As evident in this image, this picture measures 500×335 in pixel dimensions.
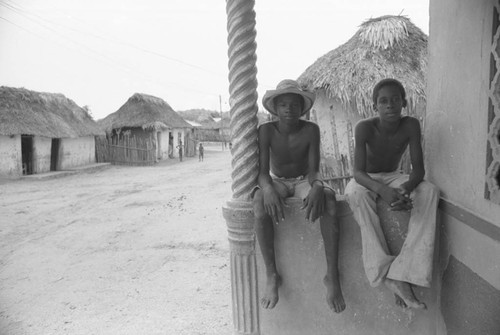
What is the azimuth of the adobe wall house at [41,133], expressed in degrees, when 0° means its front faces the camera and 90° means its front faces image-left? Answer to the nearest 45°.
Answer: approximately 315°

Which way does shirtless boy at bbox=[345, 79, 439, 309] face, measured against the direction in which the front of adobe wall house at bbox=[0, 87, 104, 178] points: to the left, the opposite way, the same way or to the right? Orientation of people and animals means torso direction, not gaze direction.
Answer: to the right

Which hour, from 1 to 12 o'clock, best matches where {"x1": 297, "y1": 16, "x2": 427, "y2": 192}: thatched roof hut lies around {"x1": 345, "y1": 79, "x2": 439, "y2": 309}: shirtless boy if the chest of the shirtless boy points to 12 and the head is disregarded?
The thatched roof hut is roughly at 6 o'clock from the shirtless boy.

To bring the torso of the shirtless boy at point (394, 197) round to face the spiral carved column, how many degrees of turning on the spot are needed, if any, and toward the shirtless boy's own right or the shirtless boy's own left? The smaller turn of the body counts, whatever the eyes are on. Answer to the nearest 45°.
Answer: approximately 90° to the shirtless boy's own right

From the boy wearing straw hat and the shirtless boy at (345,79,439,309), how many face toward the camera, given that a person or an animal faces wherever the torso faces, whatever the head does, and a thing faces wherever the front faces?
2

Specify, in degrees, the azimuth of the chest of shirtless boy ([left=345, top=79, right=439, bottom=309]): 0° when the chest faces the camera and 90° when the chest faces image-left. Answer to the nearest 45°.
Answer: approximately 0°

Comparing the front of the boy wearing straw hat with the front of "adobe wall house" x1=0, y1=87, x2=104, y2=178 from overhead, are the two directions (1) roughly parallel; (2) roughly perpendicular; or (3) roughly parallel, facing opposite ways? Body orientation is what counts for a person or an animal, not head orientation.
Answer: roughly perpendicular

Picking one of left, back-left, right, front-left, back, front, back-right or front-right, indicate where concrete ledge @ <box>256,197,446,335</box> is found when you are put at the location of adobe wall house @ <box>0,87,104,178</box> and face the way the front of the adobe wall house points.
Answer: front-right

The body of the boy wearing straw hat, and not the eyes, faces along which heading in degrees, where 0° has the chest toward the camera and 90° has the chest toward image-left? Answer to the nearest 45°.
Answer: approximately 0°
